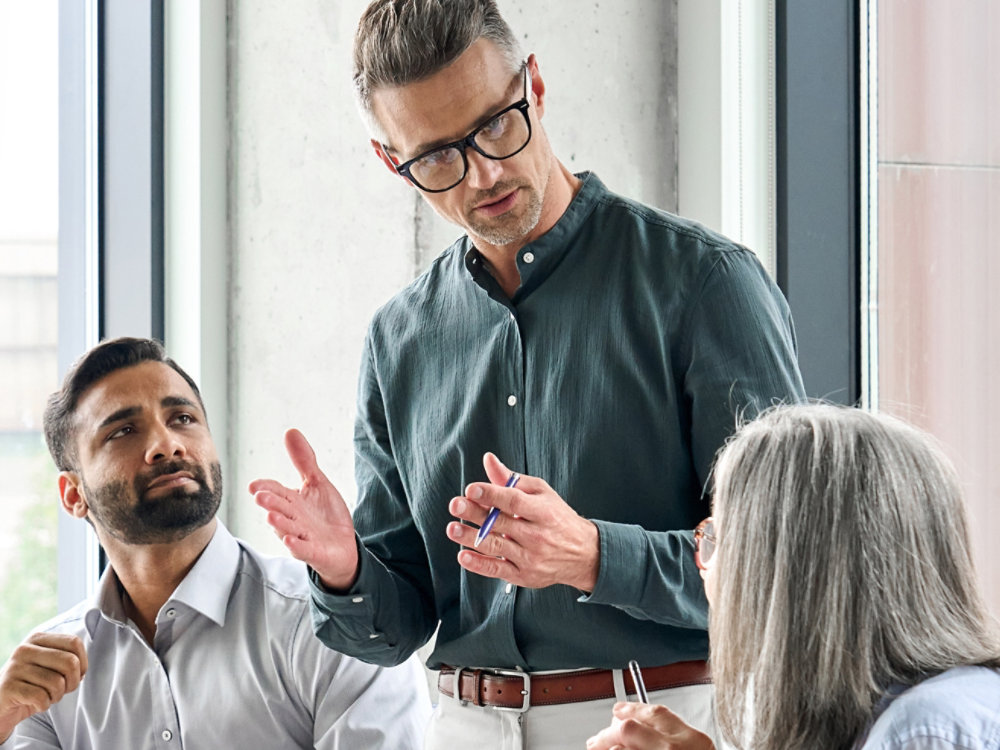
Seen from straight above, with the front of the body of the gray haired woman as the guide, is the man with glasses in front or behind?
in front

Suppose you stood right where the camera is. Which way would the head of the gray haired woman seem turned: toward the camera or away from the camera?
away from the camera

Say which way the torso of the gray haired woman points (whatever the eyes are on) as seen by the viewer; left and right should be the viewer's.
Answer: facing away from the viewer and to the left of the viewer
